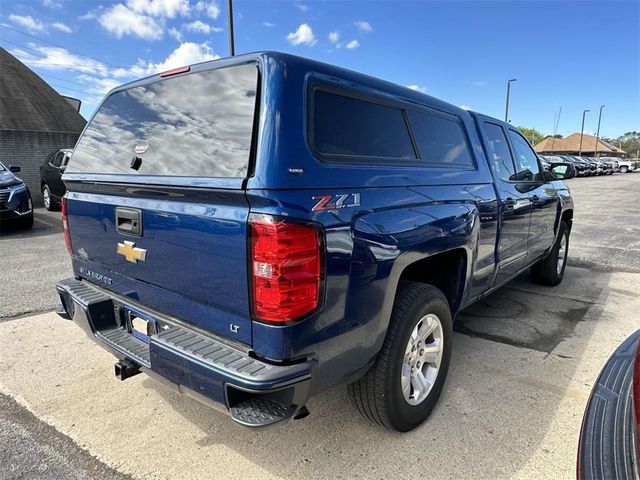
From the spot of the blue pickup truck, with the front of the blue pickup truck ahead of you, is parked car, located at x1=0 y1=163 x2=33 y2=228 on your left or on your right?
on your left

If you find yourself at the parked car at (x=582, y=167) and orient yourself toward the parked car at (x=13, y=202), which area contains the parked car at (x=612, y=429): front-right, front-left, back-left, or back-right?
front-left

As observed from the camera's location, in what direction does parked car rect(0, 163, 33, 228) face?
facing the viewer and to the right of the viewer

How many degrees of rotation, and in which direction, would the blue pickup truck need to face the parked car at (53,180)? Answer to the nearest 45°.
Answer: approximately 90° to its left

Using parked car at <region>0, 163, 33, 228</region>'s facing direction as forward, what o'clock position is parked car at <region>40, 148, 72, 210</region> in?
parked car at <region>40, 148, 72, 210</region> is roughly at 8 o'clock from parked car at <region>0, 163, 33, 228</region>.

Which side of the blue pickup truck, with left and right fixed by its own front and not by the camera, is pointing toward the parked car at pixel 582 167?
front

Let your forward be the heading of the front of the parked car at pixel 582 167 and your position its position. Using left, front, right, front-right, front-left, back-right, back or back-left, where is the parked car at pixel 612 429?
front-right

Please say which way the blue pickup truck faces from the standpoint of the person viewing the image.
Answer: facing away from the viewer and to the right of the viewer

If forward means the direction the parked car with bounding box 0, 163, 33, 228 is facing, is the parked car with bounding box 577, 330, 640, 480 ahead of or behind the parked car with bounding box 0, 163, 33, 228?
ahead

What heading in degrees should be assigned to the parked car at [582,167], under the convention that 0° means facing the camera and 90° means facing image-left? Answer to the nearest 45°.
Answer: approximately 315°

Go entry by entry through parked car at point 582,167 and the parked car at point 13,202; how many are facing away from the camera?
0
